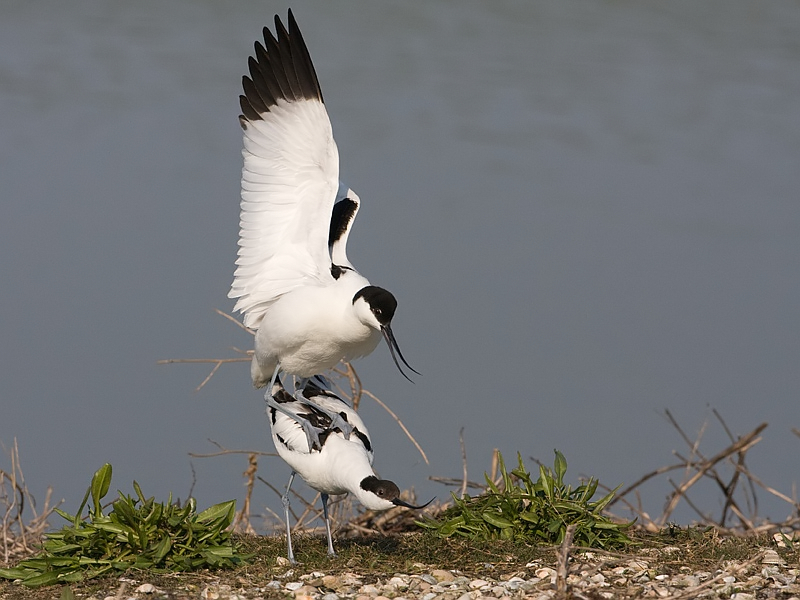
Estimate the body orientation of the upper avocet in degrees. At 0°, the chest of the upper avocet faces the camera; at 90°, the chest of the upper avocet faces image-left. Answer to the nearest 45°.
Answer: approximately 315°

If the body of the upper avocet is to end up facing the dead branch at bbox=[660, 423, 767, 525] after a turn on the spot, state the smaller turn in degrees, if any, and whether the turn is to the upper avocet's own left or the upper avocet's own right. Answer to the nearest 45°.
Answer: approximately 45° to the upper avocet's own left
